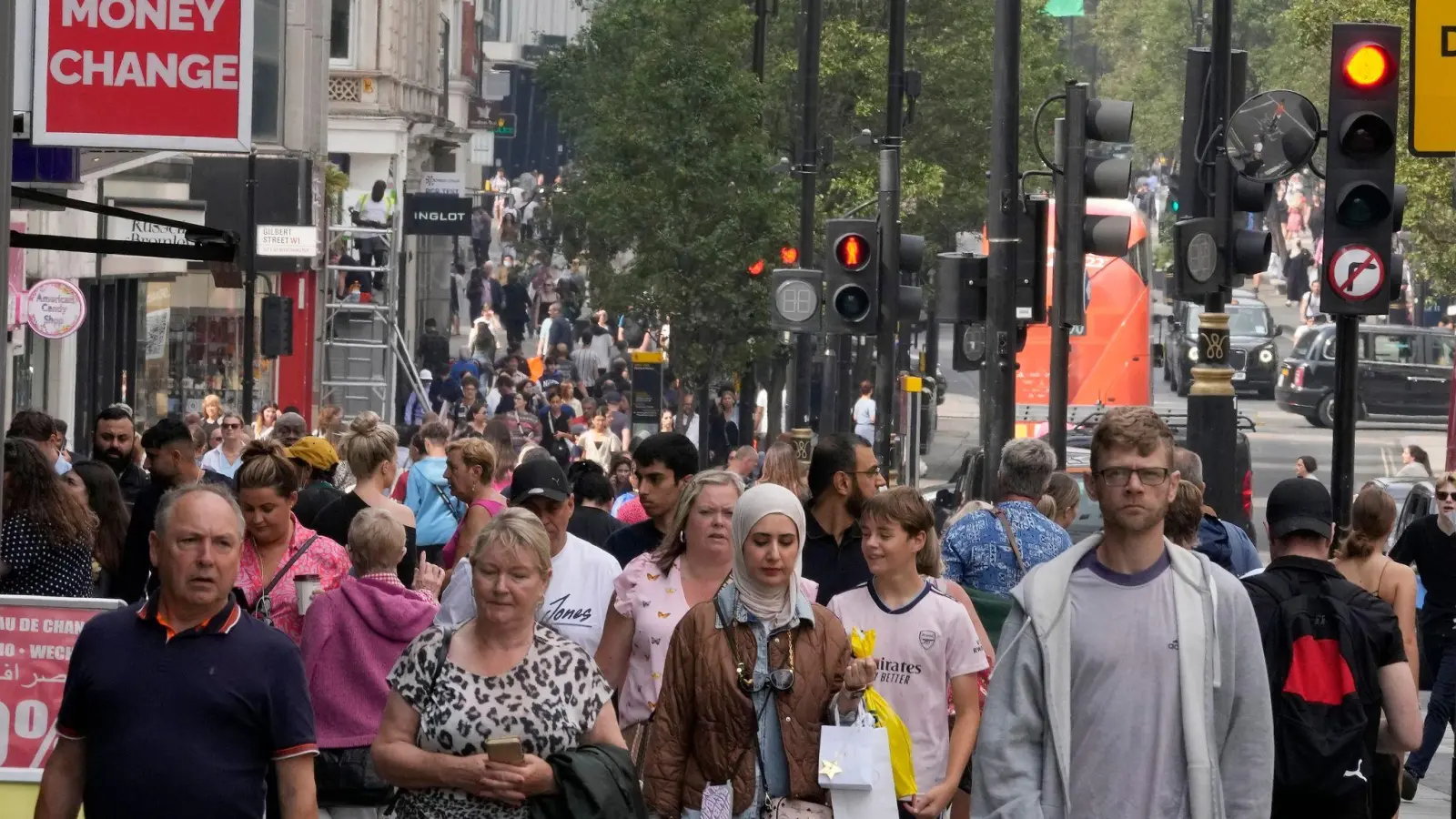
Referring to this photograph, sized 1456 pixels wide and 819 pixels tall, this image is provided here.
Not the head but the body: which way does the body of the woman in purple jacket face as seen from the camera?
away from the camera

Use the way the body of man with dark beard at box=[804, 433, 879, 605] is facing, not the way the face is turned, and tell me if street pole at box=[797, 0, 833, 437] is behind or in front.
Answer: behind

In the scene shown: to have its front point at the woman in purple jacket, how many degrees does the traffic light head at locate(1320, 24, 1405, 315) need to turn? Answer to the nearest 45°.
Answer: approximately 45° to its right

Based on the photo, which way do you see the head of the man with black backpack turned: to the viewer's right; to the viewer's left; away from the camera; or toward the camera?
away from the camera

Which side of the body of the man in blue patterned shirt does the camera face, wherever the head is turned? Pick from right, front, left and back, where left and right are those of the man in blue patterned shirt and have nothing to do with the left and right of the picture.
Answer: back

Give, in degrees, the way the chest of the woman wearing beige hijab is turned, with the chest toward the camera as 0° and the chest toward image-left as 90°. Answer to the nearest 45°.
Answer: approximately 0°

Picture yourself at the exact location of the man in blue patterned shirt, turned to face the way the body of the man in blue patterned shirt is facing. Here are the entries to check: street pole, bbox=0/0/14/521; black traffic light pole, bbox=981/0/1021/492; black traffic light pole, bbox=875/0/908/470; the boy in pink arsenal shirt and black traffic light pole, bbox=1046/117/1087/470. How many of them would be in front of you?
3
